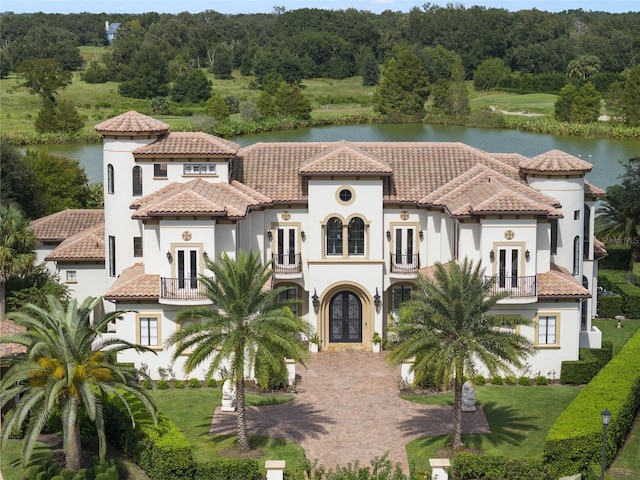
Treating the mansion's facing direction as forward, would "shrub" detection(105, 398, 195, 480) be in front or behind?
in front

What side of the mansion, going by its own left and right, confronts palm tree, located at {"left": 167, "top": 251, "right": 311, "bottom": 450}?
front

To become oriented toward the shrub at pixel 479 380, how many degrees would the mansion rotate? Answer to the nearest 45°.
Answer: approximately 45° to its left

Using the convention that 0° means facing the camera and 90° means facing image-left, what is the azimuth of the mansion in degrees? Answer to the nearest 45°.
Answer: approximately 0°

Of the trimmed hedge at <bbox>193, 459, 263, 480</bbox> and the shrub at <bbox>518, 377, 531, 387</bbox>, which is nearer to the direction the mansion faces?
the trimmed hedge

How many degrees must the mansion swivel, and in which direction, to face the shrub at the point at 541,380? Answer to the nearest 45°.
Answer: approximately 45° to its left

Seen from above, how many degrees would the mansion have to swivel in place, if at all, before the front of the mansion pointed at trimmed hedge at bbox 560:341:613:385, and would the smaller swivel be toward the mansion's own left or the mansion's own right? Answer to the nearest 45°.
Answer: approximately 45° to the mansion's own left

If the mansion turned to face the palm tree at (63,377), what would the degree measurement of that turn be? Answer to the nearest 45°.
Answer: approximately 45° to its right

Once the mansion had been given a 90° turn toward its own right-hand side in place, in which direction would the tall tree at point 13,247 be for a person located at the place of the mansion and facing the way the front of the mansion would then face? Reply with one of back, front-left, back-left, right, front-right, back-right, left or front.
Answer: front

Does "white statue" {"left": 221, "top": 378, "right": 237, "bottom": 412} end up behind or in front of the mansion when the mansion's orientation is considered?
in front

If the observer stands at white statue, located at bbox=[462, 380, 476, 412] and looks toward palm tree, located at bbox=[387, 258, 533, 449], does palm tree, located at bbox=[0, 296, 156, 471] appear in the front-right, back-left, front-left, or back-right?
front-right

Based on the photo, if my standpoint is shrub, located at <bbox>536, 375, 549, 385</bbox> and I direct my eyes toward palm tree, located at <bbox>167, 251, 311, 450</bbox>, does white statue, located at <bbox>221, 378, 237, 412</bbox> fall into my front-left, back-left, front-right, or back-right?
front-right

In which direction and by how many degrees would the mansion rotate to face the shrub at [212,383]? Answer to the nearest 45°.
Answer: approximately 45° to its right

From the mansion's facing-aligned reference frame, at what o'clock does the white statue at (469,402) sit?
The white statue is roughly at 11 o'clock from the mansion.
